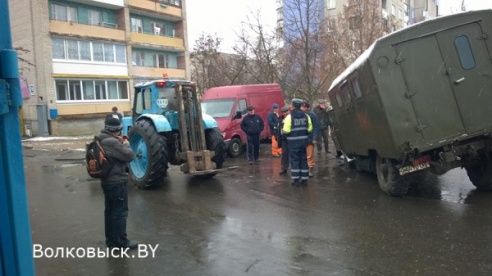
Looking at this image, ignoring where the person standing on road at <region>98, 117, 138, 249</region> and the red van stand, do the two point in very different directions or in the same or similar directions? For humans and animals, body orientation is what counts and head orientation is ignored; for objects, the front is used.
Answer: very different directions

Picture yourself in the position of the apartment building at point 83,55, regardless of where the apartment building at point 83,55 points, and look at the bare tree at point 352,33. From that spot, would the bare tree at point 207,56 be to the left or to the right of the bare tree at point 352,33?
left

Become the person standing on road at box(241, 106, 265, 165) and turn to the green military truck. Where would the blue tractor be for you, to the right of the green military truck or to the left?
right

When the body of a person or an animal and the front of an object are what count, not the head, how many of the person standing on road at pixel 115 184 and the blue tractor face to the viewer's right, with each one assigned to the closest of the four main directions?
1

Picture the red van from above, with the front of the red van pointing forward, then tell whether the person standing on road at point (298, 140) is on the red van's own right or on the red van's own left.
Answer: on the red van's own left

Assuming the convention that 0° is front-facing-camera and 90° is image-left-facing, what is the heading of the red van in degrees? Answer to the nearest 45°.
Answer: approximately 45°
